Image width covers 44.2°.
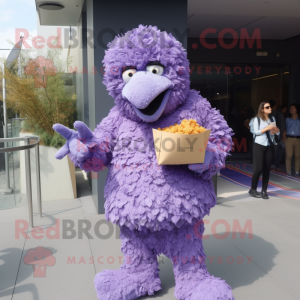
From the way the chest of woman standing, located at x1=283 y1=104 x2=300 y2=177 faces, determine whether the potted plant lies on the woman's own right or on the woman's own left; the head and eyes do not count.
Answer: on the woman's own right

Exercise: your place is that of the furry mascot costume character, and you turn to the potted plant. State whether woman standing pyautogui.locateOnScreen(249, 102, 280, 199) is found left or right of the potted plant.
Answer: right

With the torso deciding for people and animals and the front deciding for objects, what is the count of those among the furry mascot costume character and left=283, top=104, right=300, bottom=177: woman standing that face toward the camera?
2

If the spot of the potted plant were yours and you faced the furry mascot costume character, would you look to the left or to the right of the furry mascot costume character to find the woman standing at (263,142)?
left

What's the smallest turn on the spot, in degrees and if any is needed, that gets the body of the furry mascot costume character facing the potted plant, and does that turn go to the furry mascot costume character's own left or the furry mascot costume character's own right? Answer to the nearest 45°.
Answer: approximately 135° to the furry mascot costume character's own right

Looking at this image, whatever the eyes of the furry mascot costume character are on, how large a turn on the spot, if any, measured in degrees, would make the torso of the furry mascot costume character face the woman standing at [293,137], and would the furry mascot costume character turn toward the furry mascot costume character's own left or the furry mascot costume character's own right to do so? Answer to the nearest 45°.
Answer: approximately 135° to the furry mascot costume character's own left

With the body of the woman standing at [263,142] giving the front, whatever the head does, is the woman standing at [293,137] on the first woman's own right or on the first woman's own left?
on the first woman's own left

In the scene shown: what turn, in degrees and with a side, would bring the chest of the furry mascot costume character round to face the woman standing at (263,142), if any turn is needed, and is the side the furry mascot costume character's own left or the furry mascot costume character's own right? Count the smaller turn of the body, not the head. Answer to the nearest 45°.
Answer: approximately 135° to the furry mascot costume character's own left
